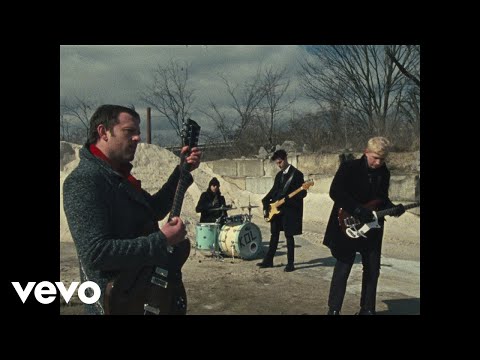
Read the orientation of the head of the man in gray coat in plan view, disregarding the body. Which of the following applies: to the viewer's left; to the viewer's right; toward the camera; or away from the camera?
to the viewer's right

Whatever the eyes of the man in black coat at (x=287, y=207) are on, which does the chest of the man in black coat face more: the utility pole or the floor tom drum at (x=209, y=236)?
the floor tom drum

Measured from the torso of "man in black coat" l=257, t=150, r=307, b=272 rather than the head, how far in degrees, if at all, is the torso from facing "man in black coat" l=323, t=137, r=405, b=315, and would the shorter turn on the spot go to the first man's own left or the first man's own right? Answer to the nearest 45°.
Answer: approximately 45° to the first man's own left

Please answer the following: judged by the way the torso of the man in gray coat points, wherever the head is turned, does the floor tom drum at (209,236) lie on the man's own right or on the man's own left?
on the man's own left

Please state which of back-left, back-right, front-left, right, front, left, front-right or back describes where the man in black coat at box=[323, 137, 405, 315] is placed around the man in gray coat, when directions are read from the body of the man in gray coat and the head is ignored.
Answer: front-left

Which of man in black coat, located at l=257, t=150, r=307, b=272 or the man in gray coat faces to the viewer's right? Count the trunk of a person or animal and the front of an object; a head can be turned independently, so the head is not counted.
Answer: the man in gray coat

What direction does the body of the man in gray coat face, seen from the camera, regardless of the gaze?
to the viewer's right

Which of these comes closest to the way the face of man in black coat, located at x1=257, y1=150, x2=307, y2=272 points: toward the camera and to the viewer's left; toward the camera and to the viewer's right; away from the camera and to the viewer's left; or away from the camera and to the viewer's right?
toward the camera and to the viewer's left

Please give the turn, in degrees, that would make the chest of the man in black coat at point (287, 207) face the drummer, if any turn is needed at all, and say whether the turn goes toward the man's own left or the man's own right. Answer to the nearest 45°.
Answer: approximately 90° to the man's own right

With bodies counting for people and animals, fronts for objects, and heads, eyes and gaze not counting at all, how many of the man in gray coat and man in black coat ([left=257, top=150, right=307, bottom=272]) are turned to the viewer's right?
1

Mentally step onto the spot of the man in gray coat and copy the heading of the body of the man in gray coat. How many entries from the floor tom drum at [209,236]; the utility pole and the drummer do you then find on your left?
3
